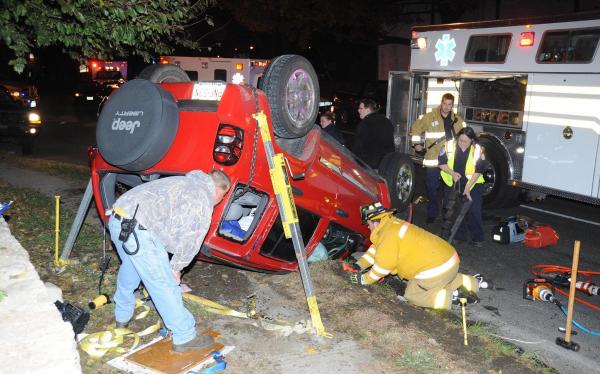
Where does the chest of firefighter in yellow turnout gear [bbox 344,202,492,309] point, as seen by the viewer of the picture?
to the viewer's left

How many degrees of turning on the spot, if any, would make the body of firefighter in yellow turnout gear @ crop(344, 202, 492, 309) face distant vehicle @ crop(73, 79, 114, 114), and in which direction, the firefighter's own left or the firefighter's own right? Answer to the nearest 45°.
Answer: approximately 45° to the firefighter's own right

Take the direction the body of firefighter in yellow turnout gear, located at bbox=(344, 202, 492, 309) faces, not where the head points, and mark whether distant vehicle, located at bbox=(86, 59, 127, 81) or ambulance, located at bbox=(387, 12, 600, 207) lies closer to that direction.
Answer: the distant vehicle

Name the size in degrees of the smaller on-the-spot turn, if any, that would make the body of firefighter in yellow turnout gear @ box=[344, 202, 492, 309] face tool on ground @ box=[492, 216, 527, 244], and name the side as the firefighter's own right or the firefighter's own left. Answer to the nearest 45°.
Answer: approximately 135° to the firefighter's own right

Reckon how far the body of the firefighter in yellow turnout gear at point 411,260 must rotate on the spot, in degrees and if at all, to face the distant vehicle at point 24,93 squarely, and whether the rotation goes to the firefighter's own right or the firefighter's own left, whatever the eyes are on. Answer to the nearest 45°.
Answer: approximately 45° to the firefighter's own right
